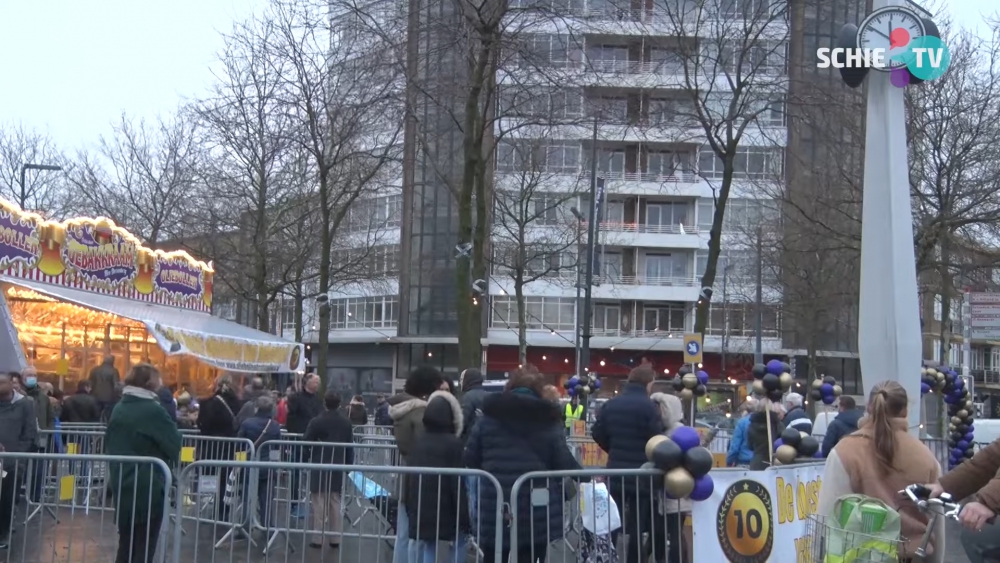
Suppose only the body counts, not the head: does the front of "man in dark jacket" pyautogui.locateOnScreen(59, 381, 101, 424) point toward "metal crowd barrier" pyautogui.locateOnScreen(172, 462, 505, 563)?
no

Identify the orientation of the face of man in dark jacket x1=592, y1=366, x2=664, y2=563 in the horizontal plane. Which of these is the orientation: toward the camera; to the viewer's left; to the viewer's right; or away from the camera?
away from the camera

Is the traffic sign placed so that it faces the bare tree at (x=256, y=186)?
no

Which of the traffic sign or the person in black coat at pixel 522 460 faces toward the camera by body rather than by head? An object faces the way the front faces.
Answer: the traffic sign

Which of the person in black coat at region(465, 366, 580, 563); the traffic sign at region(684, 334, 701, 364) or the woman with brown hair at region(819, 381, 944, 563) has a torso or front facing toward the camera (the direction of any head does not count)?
the traffic sign

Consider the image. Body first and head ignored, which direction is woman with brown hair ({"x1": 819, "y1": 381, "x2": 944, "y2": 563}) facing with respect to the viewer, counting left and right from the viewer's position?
facing away from the viewer

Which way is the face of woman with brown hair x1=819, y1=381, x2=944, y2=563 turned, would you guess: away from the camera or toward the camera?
away from the camera

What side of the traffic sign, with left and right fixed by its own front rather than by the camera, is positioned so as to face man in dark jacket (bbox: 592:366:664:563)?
front

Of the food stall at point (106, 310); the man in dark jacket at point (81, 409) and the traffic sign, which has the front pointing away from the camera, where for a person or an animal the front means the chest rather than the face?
the man in dark jacket

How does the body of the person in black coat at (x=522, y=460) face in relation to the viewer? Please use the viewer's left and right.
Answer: facing away from the viewer

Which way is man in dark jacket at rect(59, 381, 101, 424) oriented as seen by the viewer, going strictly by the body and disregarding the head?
away from the camera

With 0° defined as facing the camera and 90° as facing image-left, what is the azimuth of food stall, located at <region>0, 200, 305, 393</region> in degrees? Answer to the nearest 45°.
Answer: approximately 315°

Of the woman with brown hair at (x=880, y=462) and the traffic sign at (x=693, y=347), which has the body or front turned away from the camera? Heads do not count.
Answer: the woman with brown hair

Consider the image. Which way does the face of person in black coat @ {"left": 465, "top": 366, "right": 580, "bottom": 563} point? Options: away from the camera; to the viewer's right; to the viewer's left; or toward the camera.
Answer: away from the camera
